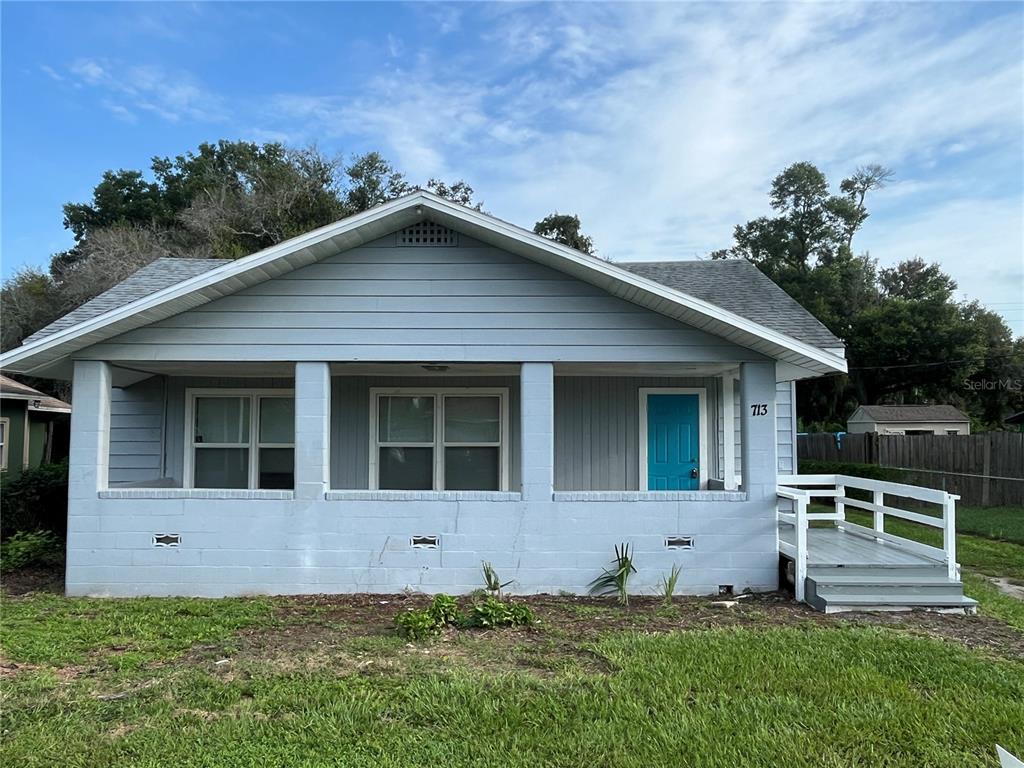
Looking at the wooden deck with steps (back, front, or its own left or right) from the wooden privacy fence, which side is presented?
back

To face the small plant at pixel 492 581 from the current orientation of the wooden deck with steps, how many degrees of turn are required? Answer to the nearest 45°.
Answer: approximately 90° to its right

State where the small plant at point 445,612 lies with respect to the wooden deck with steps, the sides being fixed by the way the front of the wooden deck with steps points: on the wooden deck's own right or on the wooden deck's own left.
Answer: on the wooden deck's own right

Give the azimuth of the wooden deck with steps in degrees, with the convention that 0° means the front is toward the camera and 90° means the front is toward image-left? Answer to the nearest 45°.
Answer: approximately 0°

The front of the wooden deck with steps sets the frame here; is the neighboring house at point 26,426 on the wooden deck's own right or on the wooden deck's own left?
on the wooden deck's own right

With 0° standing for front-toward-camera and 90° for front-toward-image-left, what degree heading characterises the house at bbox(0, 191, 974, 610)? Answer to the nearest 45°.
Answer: approximately 0°

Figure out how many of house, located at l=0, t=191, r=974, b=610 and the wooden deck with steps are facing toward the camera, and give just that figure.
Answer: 2

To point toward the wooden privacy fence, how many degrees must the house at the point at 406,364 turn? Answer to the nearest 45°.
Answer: approximately 135° to its left
